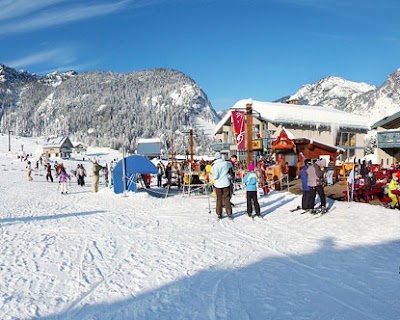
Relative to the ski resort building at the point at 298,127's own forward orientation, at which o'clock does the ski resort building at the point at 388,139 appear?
the ski resort building at the point at 388,139 is roughly at 9 o'clock from the ski resort building at the point at 298,127.

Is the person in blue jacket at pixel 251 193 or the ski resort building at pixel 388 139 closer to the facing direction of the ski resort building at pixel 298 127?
the person in blue jacket

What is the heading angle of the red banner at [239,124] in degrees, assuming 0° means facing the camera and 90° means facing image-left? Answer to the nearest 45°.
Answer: approximately 0°

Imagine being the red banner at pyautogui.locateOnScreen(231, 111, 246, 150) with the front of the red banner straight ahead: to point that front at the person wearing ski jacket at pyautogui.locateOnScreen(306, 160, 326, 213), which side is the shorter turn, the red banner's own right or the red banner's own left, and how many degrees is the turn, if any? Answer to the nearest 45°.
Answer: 0° — it already faces them

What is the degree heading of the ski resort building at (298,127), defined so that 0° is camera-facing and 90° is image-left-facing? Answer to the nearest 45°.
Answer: approximately 45°

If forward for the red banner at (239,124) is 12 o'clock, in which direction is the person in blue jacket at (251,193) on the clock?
The person in blue jacket is roughly at 12 o'clock from the red banner.

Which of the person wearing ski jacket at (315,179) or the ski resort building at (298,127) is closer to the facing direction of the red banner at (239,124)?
the person wearing ski jacket

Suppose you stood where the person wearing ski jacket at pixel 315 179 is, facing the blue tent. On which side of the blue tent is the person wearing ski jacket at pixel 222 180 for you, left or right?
left

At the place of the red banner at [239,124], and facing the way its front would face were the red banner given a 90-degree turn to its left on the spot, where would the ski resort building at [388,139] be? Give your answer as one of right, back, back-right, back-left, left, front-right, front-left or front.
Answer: front
